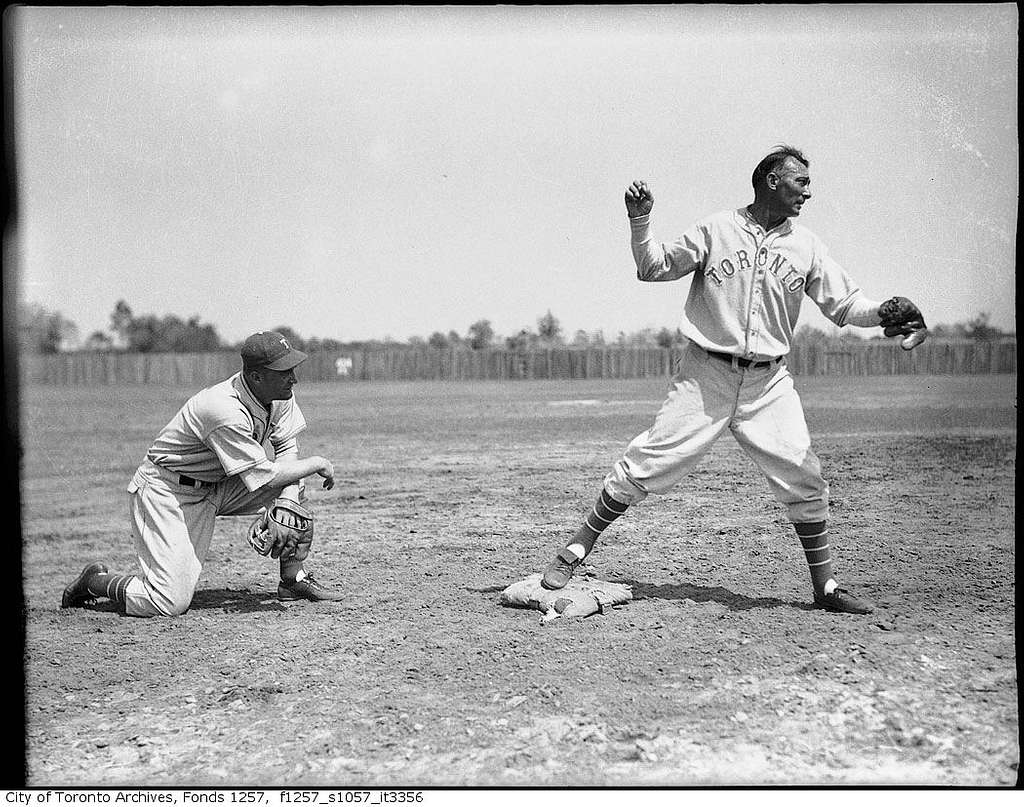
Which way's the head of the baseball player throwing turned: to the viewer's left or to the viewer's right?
to the viewer's right

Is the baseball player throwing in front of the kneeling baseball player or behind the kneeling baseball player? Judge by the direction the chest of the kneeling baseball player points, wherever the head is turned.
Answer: in front

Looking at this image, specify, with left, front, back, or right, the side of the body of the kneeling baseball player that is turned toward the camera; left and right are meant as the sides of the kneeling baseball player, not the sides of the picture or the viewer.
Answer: right

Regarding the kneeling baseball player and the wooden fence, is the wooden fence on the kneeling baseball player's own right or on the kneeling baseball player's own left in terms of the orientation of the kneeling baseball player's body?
on the kneeling baseball player's own left

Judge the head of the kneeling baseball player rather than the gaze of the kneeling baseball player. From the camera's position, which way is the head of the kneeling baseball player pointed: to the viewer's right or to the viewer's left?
to the viewer's right

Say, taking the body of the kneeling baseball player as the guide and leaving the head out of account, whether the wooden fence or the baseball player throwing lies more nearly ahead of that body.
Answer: the baseball player throwing
